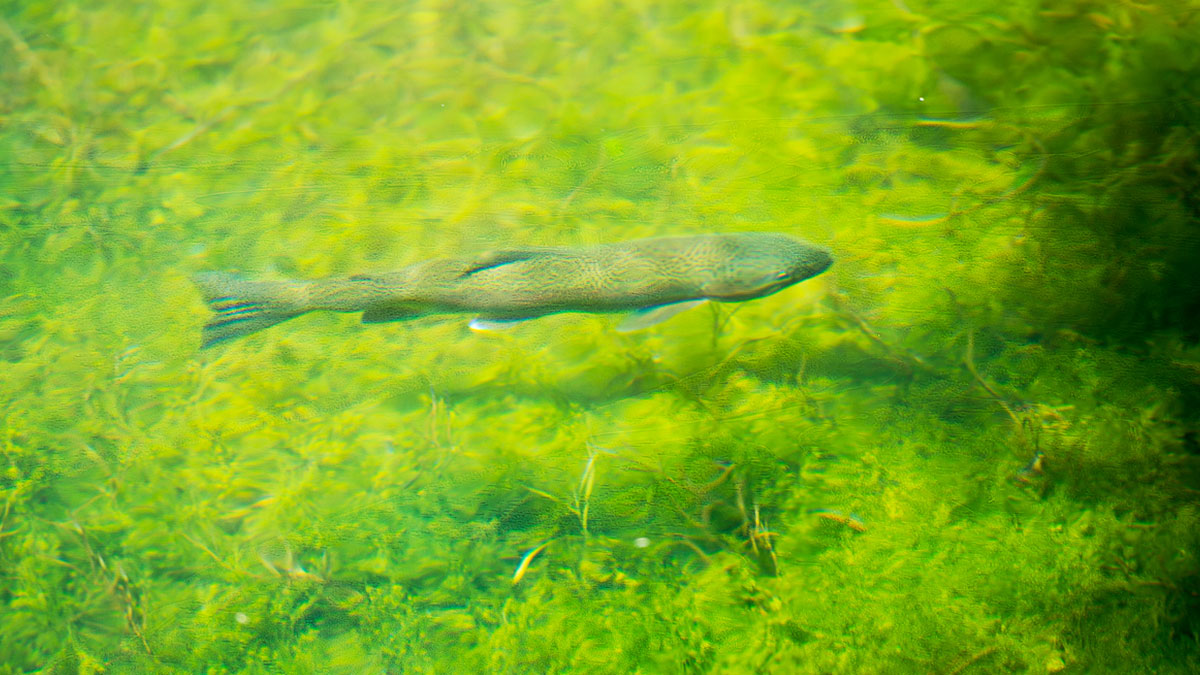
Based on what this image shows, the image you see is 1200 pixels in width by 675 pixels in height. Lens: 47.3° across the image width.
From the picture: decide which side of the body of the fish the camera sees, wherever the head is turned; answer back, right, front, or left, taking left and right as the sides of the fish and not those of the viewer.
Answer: right
